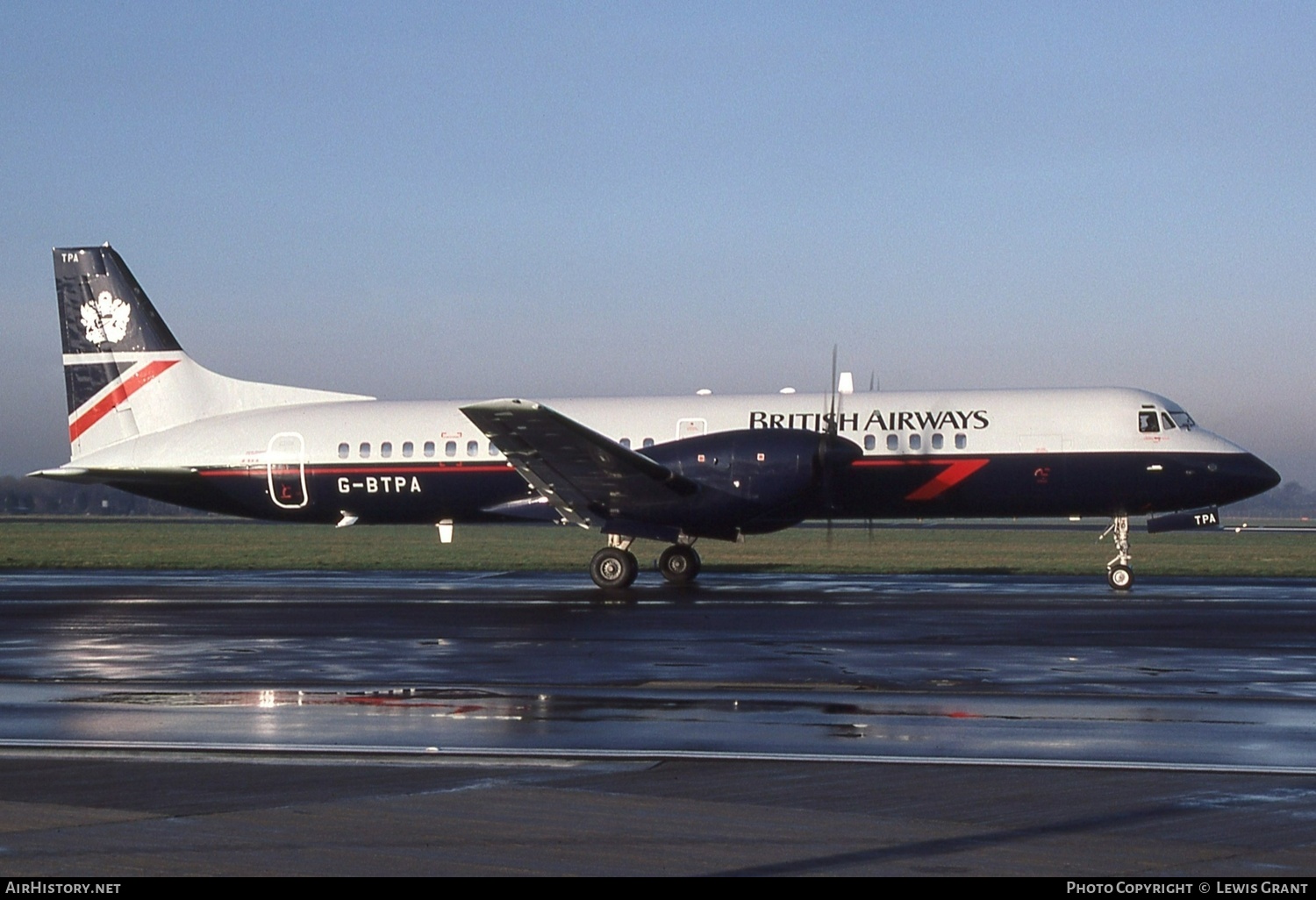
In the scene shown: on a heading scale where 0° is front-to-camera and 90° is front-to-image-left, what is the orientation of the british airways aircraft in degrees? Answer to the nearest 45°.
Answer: approximately 270°
